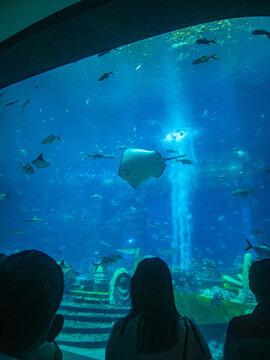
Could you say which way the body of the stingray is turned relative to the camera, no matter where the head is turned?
to the viewer's left
